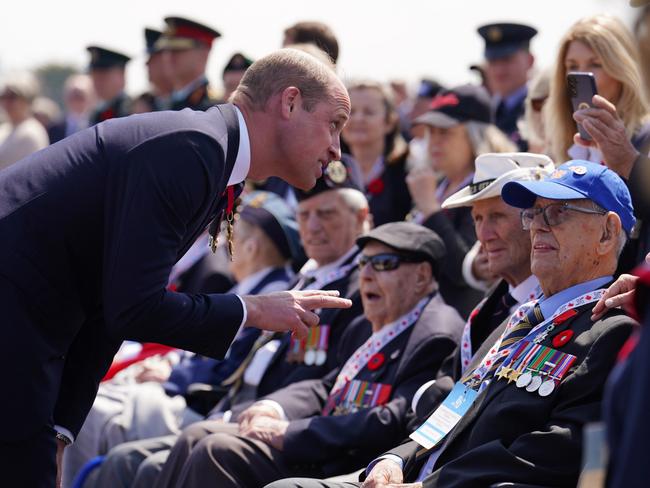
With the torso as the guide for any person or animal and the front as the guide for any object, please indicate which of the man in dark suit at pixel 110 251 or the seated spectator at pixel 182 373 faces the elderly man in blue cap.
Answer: the man in dark suit

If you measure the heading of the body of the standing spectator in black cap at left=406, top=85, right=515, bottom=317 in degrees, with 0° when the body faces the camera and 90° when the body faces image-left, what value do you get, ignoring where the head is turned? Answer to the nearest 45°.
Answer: approximately 45°

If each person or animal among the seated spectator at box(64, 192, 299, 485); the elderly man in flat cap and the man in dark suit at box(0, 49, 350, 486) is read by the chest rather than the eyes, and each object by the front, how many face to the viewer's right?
1

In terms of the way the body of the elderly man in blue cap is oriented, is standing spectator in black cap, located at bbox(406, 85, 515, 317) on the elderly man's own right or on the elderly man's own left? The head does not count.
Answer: on the elderly man's own right

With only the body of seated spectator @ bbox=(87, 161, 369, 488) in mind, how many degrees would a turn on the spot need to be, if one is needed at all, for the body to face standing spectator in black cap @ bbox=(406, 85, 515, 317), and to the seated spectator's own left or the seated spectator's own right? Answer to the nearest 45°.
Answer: approximately 180°

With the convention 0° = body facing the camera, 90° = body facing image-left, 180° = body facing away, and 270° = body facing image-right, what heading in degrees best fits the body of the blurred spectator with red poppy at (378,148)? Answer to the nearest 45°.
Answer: approximately 45°

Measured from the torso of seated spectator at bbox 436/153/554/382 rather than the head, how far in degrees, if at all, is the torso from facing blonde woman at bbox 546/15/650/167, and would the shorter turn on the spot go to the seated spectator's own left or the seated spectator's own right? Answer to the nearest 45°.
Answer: approximately 180°

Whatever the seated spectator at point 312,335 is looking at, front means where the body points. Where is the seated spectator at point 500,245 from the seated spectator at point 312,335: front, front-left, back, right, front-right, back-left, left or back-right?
left
